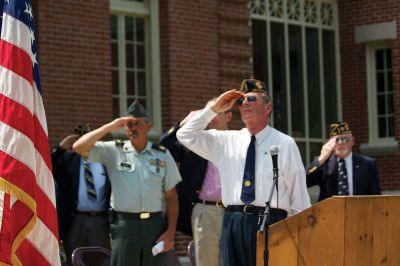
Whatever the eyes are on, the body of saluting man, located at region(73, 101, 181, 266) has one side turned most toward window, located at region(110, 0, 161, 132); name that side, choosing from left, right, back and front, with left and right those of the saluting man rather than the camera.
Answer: back

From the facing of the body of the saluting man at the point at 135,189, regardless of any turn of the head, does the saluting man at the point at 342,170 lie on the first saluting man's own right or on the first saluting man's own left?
on the first saluting man's own left

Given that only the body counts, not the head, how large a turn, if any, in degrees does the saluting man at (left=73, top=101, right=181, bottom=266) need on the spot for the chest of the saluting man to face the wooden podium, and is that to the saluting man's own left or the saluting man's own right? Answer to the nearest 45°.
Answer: approximately 45° to the saluting man's own left

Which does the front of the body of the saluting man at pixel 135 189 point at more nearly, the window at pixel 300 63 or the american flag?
the american flag

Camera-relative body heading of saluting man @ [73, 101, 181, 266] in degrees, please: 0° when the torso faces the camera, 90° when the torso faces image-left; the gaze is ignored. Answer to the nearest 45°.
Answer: approximately 0°

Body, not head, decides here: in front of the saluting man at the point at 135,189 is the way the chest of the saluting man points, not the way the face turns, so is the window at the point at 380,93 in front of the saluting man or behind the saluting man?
behind

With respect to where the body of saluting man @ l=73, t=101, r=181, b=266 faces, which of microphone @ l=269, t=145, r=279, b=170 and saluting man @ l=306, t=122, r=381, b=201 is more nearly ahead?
the microphone

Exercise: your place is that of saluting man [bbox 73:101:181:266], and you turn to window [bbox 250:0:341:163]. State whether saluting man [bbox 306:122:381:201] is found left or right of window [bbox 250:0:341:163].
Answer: right
